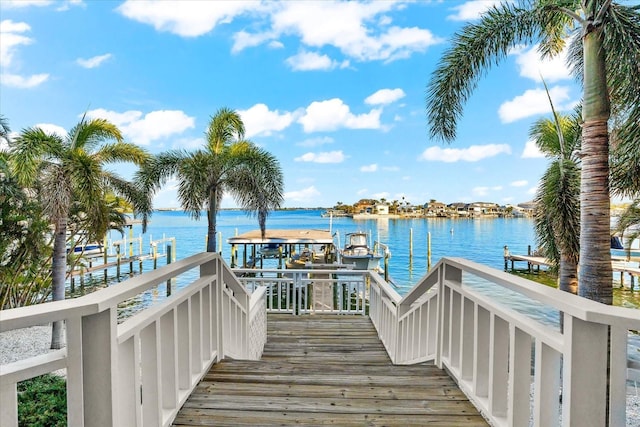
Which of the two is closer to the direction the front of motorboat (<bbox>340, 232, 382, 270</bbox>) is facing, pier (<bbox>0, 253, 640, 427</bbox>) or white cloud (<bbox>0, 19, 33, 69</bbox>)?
the pier

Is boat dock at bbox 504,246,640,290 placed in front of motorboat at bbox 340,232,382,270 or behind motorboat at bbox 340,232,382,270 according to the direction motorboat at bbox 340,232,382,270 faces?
in front

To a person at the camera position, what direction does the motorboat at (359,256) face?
facing the viewer and to the right of the viewer

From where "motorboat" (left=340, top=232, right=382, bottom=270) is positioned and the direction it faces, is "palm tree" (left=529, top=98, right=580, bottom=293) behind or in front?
in front

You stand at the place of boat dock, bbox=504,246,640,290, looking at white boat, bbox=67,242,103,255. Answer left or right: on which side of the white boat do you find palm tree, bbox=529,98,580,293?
left

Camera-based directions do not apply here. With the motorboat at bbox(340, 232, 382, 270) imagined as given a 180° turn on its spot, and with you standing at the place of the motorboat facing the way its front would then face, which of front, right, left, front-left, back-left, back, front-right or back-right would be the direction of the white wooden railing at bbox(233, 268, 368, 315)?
back-left

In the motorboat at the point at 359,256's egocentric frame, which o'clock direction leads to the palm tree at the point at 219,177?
The palm tree is roughly at 2 o'clock from the motorboat.

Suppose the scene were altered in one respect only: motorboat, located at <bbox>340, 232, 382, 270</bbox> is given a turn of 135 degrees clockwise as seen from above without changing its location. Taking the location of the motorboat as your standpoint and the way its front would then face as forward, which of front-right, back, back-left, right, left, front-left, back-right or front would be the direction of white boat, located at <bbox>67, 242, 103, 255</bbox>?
front
